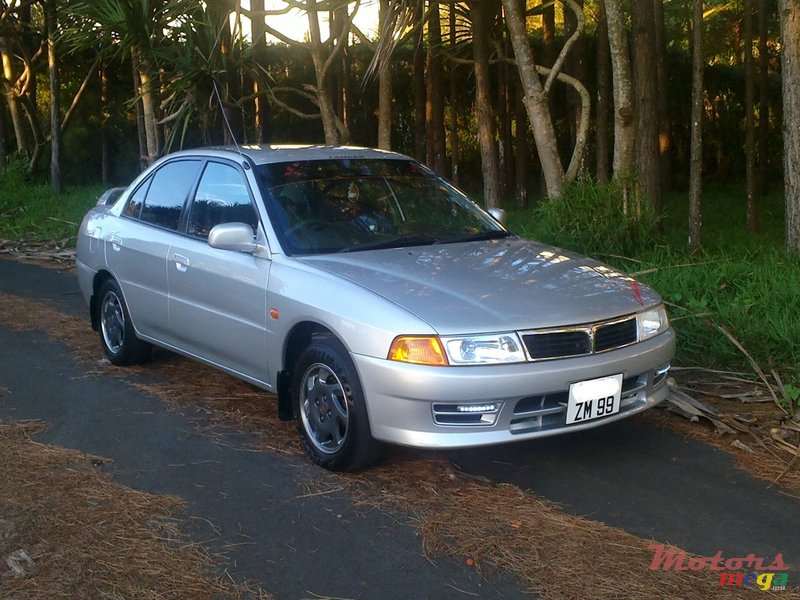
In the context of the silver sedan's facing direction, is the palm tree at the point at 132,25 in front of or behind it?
behind

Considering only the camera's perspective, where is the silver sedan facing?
facing the viewer and to the right of the viewer
